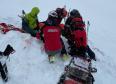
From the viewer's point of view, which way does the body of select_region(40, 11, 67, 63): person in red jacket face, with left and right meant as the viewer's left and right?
facing away from the viewer

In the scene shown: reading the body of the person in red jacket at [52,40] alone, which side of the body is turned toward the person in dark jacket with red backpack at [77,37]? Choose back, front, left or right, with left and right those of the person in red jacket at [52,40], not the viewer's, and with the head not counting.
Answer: right
